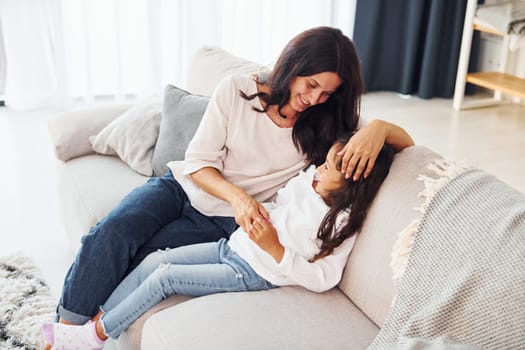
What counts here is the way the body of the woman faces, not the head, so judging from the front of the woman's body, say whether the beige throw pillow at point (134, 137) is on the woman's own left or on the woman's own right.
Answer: on the woman's own right

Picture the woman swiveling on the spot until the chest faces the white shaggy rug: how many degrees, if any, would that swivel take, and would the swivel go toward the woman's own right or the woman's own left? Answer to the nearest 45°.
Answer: approximately 45° to the woman's own right

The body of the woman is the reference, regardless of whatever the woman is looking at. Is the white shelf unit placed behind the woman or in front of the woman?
behind

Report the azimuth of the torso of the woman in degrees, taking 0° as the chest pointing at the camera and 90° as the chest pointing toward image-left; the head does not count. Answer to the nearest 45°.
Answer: approximately 45°

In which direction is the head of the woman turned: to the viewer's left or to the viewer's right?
to the viewer's right
